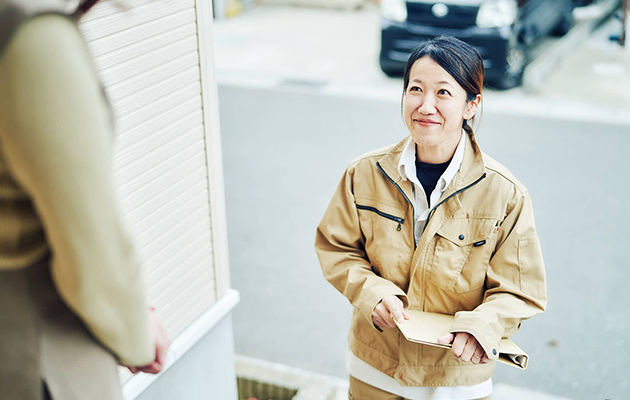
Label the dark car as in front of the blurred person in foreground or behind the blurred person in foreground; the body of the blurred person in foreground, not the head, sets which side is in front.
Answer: in front

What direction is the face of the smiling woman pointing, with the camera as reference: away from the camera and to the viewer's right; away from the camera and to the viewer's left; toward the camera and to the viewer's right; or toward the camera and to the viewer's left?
toward the camera and to the viewer's left

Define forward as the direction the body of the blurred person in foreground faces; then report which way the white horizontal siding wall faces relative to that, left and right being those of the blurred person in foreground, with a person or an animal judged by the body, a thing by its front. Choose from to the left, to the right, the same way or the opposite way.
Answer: to the right

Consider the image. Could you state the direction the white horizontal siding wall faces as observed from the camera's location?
facing the viewer and to the right of the viewer

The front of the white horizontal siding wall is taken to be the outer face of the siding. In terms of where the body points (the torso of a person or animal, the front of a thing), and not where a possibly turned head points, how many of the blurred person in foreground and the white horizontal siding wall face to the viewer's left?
0

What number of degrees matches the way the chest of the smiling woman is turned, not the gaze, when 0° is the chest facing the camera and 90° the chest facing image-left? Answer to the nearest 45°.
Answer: approximately 45°

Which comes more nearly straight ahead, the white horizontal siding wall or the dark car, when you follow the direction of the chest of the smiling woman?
the white horizontal siding wall

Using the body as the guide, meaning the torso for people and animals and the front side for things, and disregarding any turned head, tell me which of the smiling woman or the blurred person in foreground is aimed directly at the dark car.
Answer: the blurred person in foreground

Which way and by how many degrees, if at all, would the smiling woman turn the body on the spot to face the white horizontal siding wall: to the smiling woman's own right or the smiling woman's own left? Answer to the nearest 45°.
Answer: approximately 45° to the smiling woman's own right

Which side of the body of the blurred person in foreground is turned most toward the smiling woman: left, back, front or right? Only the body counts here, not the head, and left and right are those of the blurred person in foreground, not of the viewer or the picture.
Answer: front

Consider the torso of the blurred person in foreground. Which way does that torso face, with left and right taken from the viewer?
facing away from the viewer and to the right of the viewer

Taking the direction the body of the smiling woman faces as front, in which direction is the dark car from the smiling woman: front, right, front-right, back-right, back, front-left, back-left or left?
back-right
